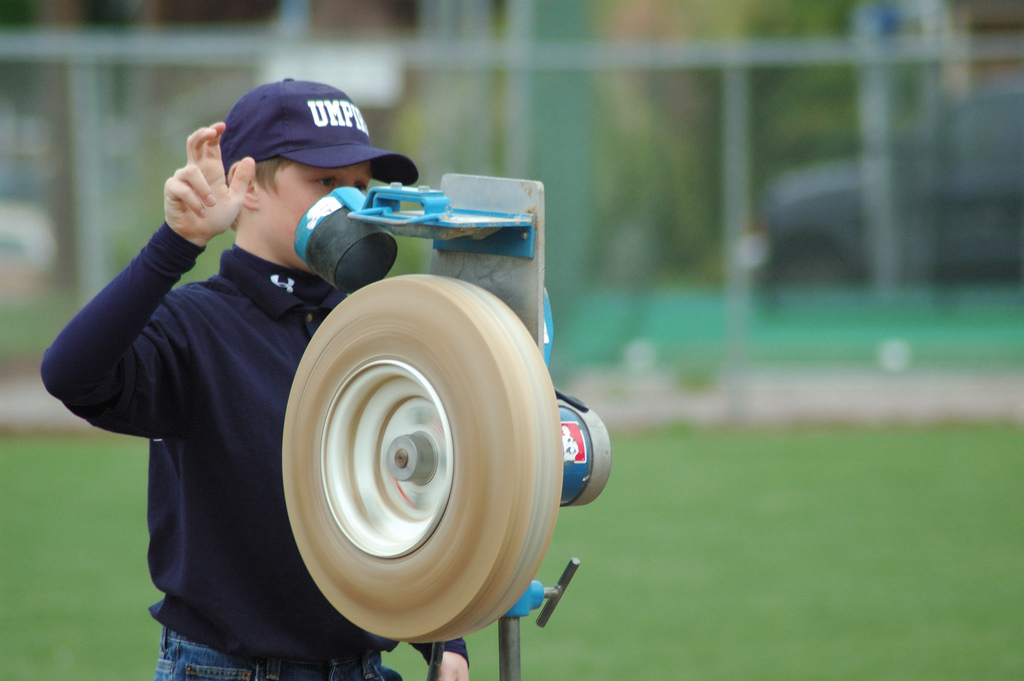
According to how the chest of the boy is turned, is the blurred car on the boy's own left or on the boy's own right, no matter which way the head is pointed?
on the boy's own left

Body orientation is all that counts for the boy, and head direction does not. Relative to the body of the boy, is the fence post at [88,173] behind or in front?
behind

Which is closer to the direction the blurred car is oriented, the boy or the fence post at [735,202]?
the fence post

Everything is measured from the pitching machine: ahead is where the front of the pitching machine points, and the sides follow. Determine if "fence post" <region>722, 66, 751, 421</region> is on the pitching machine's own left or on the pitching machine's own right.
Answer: on the pitching machine's own left

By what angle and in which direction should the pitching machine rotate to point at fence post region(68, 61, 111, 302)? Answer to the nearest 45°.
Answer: approximately 135° to its left

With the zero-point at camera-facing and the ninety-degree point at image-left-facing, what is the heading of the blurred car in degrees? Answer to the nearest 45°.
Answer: approximately 90°

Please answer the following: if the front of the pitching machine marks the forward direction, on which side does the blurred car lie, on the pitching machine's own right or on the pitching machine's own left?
on the pitching machine's own left

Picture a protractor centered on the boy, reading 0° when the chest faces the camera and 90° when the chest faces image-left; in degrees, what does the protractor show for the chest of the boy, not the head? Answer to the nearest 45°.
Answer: approximately 315°

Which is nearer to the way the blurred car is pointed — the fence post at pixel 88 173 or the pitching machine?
the fence post
